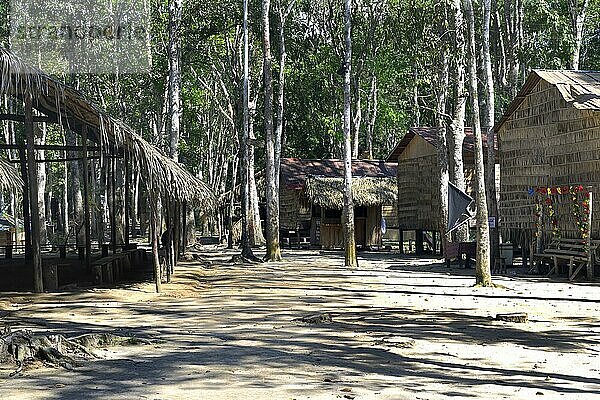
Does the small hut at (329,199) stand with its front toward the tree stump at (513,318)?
yes

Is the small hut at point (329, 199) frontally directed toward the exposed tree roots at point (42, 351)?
yes

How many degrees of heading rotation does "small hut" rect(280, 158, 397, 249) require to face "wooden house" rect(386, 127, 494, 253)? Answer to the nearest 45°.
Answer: approximately 45° to its left

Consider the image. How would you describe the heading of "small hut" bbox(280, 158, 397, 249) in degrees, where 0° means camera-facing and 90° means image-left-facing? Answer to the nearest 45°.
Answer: approximately 0°
